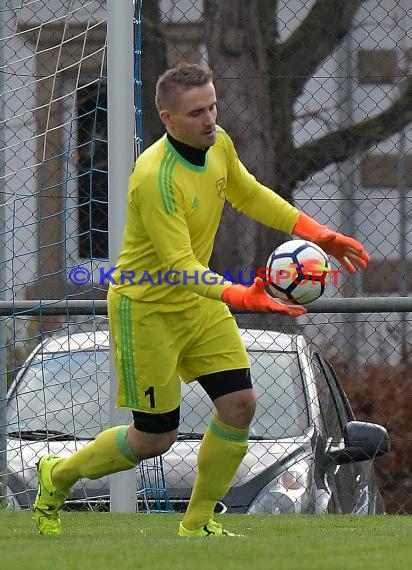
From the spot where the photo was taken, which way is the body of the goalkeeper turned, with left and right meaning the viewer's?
facing the viewer and to the right of the viewer

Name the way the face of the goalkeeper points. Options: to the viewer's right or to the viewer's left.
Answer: to the viewer's right

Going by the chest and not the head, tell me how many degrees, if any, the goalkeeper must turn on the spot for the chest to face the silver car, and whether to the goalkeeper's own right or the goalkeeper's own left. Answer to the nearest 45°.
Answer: approximately 135° to the goalkeeper's own left

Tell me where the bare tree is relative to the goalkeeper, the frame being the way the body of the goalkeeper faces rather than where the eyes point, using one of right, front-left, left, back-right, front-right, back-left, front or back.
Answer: back-left
